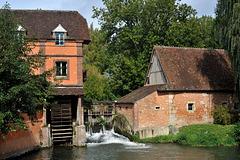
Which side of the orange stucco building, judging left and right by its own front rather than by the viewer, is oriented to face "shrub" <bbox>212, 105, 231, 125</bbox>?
left

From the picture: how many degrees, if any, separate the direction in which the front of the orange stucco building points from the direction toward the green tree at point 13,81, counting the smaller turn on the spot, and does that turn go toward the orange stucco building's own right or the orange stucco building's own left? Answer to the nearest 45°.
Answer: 0° — it already faces it

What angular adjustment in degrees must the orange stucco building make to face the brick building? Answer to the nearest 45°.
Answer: approximately 90° to its left

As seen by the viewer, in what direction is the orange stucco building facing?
toward the camera

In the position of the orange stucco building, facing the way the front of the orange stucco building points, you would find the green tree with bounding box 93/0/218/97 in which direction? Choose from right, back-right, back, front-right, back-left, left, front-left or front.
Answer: back-left

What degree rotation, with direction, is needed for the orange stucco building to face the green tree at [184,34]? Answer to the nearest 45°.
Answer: approximately 135° to its left
